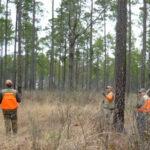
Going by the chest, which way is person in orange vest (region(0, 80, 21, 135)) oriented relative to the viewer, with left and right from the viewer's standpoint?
facing away from the viewer

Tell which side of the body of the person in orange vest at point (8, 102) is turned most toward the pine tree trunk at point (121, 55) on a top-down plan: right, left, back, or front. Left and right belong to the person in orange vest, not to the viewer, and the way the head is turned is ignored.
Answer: right
